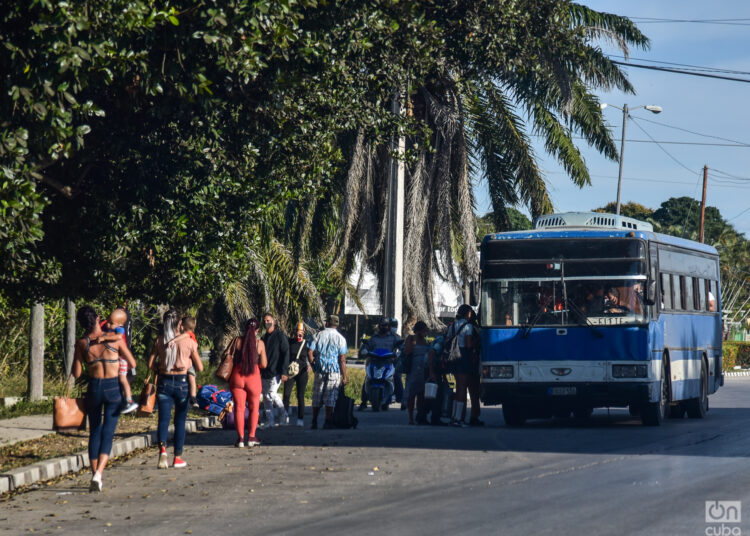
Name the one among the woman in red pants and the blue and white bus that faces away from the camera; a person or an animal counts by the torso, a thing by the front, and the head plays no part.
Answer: the woman in red pants

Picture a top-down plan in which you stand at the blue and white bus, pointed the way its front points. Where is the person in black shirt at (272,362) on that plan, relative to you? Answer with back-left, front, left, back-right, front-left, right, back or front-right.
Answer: right

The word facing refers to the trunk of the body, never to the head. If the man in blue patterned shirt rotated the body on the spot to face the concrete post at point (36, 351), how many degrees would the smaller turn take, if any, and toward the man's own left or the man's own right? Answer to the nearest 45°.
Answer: approximately 45° to the man's own left

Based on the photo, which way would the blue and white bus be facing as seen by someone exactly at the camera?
facing the viewer

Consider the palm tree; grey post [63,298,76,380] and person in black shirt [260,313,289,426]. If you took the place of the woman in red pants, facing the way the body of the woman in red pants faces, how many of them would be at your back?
0

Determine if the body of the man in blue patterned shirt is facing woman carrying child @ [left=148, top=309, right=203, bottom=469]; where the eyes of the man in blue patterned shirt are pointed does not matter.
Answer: no

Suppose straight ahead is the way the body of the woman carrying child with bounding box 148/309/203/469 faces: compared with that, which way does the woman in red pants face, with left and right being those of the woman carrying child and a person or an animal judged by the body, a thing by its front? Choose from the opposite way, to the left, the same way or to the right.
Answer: the same way

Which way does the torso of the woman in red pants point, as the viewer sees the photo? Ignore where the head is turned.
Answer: away from the camera

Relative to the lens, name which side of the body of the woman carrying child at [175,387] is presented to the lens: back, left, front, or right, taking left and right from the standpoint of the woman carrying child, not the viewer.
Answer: back

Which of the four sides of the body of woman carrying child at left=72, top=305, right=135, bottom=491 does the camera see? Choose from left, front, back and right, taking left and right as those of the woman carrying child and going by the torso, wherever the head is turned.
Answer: back

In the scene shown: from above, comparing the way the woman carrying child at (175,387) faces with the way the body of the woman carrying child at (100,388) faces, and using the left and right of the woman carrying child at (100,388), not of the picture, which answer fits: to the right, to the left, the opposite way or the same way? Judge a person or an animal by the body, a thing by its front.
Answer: the same way

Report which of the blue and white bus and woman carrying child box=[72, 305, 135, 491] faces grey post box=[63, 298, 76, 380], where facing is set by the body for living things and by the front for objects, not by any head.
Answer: the woman carrying child

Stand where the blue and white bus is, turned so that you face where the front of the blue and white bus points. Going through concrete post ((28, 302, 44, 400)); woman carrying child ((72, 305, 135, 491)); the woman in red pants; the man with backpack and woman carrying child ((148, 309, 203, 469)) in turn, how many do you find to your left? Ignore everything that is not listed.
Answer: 0
